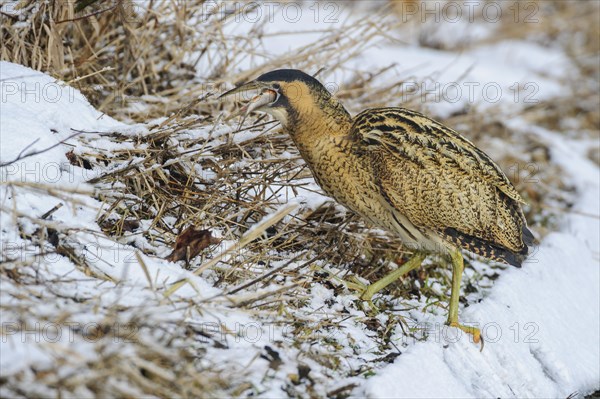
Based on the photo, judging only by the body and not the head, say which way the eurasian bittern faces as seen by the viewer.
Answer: to the viewer's left
